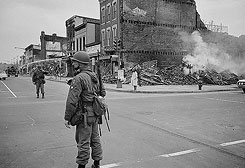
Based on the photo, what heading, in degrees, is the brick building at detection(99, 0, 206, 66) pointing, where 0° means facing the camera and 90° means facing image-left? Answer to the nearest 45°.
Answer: approximately 45°

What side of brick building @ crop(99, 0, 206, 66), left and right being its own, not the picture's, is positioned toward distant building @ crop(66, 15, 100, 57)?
right

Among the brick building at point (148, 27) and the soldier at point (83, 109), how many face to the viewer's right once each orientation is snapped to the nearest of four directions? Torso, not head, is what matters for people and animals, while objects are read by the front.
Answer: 0

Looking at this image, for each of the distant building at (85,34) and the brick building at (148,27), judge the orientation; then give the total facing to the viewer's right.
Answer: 0

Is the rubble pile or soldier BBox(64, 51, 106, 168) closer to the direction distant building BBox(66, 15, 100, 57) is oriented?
the soldier

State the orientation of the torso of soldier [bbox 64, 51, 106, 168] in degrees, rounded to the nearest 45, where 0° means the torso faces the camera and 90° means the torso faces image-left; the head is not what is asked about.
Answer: approximately 135°

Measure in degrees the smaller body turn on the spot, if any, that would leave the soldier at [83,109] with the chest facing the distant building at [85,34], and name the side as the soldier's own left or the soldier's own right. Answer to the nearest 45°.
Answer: approximately 45° to the soldier's own right

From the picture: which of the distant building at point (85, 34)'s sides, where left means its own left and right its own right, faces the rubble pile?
left

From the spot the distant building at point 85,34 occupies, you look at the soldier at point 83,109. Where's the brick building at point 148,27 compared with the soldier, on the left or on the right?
left

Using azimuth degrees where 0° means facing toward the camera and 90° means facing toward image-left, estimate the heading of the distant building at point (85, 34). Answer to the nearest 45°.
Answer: approximately 45°
